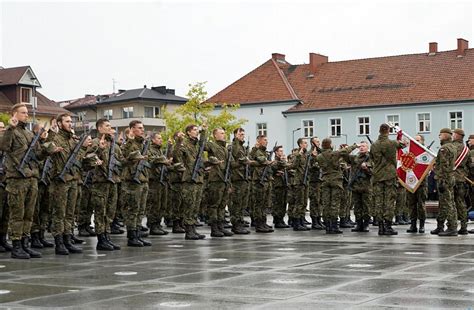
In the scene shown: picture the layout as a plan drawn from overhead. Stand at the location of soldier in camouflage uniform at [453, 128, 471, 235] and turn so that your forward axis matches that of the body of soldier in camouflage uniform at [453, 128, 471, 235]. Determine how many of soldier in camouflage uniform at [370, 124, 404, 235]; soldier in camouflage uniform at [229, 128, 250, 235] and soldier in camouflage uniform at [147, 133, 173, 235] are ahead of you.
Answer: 3

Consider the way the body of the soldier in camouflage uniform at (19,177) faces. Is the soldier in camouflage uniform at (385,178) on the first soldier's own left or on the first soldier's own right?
on the first soldier's own left

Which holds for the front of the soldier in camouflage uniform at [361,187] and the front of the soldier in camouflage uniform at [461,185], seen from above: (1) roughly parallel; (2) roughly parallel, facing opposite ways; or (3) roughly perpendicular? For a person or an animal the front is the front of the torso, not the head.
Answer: roughly perpendicular

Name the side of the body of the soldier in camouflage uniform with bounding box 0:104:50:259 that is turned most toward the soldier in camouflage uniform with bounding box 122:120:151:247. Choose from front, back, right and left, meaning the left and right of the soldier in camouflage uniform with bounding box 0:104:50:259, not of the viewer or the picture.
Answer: left

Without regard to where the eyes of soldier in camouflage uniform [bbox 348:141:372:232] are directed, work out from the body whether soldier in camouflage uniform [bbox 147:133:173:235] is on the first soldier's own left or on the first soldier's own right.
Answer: on the first soldier's own right

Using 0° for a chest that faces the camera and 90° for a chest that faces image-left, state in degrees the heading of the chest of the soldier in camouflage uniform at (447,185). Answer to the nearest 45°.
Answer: approximately 90°

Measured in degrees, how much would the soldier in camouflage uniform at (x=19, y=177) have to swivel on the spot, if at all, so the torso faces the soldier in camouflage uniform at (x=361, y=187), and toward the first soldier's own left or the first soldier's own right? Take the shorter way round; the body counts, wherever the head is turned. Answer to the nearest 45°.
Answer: approximately 90° to the first soldier's own left

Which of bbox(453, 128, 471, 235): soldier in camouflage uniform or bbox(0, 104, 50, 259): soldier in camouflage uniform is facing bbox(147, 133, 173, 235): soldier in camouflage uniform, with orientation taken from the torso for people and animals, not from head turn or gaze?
bbox(453, 128, 471, 235): soldier in camouflage uniform

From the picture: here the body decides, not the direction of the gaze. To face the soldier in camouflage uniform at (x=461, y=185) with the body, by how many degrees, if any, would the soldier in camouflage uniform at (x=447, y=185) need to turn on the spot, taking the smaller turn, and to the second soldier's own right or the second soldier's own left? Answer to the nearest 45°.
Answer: approximately 135° to the second soldier's own right

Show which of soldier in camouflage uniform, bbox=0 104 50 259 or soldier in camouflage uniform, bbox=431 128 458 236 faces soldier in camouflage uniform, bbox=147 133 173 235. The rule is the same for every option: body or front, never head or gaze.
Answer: soldier in camouflage uniform, bbox=431 128 458 236

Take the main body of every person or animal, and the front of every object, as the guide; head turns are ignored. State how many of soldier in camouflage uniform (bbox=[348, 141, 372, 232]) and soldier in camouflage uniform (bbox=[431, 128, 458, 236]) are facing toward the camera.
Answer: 1
